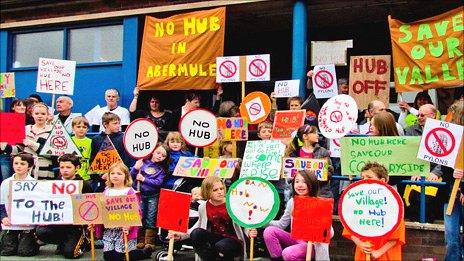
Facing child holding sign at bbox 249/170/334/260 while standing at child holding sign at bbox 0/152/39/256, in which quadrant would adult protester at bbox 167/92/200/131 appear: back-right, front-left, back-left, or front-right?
front-left

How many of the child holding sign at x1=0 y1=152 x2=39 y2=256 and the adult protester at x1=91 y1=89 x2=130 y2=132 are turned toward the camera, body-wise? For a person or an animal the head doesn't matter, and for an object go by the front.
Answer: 2

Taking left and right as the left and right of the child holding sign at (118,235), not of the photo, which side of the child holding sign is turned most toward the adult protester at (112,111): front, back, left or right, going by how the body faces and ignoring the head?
back

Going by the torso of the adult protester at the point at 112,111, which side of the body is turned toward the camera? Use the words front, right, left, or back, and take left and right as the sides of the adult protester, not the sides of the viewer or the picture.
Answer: front

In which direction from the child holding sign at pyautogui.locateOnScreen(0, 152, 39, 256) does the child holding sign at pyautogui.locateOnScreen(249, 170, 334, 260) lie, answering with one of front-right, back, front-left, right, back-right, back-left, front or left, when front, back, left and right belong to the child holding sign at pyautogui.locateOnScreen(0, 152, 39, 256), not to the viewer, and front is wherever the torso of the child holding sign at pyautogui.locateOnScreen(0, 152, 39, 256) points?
front-left

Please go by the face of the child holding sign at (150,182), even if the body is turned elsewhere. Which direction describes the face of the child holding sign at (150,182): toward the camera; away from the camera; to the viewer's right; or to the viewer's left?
toward the camera

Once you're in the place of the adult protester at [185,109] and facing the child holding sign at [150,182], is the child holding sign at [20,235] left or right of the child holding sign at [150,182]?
right

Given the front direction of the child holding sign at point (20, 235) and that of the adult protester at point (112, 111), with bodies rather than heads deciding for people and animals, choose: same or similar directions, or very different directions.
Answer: same or similar directions

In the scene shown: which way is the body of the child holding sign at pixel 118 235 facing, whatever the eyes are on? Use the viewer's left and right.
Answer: facing the viewer

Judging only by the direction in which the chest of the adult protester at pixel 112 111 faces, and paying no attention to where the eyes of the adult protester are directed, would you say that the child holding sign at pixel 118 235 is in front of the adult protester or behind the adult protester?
in front
